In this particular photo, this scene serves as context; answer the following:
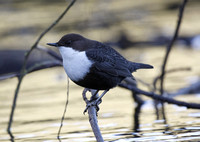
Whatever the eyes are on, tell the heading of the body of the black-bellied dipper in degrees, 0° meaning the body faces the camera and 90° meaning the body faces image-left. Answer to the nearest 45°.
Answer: approximately 90°
